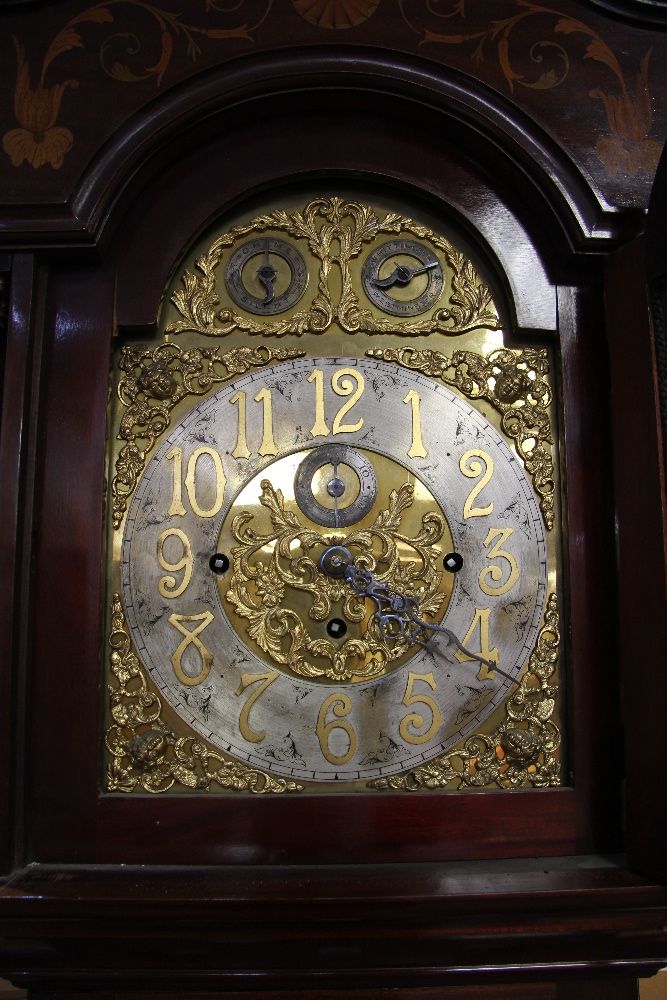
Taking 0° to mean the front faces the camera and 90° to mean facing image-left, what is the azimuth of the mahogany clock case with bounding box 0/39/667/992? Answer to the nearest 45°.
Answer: approximately 0°
